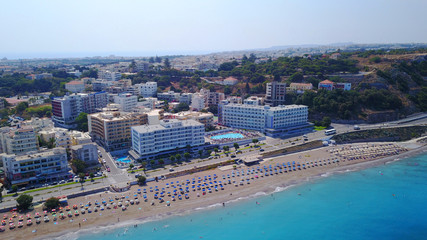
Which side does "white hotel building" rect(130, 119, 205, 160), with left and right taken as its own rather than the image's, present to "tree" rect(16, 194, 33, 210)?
right

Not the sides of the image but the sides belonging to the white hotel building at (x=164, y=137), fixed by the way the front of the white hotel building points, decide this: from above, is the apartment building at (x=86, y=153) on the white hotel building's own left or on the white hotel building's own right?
on the white hotel building's own right

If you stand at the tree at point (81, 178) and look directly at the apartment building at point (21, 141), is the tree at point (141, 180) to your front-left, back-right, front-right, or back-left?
back-right

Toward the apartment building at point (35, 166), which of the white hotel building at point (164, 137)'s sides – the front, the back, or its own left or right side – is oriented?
right

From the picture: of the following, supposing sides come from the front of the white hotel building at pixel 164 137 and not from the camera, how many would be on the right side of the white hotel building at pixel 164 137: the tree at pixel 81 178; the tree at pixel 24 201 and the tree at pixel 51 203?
3

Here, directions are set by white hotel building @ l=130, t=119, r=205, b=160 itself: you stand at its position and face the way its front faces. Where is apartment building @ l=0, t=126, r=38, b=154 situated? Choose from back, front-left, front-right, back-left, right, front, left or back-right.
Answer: back-right

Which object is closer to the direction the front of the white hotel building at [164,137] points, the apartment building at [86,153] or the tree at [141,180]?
the tree

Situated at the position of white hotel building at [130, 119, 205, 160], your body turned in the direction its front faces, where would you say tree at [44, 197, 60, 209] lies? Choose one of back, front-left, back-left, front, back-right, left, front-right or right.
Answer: right

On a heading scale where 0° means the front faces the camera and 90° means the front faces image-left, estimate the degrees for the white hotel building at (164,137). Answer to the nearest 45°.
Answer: approximately 315°

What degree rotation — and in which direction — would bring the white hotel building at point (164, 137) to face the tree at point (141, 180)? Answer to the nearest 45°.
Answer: approximately 45° to its right
